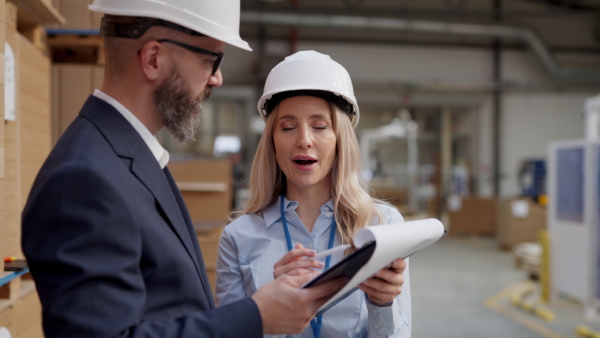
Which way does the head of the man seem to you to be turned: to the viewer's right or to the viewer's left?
to the viewer's right

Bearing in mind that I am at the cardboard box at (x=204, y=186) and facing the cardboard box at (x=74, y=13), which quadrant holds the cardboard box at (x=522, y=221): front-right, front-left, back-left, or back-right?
back-left

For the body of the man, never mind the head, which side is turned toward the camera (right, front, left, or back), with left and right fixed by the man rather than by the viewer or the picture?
right

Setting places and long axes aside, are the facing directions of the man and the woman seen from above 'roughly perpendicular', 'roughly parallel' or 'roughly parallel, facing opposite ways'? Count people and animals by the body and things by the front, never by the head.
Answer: roughly perpendicular

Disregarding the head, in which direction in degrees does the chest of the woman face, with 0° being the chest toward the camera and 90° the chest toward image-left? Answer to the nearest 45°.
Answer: approximately 0°

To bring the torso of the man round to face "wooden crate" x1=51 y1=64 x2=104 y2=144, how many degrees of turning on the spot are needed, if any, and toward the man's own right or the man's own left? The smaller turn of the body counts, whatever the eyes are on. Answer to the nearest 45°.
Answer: approximately 90° to the man's own left

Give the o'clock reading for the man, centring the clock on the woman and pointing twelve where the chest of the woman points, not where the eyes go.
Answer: The man is roughly at 1 o'clock from the woman.

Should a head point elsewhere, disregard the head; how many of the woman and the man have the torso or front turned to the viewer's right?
1

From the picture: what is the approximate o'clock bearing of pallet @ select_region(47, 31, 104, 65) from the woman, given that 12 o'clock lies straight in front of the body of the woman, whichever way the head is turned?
The pallet is roughly at 4 o'clock from the woman.
